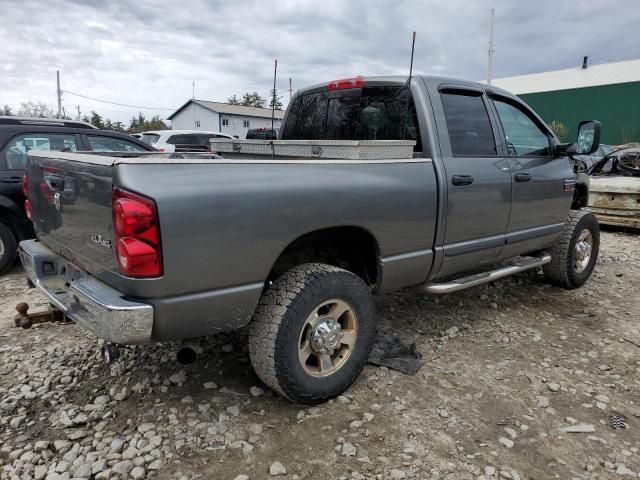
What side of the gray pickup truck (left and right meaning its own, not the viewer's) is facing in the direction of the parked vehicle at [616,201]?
front

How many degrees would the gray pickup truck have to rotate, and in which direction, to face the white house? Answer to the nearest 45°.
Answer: approximately 45° to its left

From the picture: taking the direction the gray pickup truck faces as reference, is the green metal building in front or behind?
in front

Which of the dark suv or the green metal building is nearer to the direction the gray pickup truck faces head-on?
the green metal building

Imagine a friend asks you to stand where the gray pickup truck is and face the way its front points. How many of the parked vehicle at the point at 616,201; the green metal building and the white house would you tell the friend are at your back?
0

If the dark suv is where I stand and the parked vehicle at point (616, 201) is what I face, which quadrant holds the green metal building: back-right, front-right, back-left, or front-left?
front-left

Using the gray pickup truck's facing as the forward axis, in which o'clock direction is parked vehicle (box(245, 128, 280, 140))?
The parked vehicle is roughly at 10 o'clock from the gray pickup truck.

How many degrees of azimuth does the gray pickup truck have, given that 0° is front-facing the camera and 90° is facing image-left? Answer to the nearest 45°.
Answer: approximately 225°

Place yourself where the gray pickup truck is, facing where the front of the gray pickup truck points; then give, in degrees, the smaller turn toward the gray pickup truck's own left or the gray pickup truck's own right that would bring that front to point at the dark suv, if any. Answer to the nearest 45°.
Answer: approximately 90° to the gray pickup truck's own left

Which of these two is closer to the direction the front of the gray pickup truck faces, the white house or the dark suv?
the white house
